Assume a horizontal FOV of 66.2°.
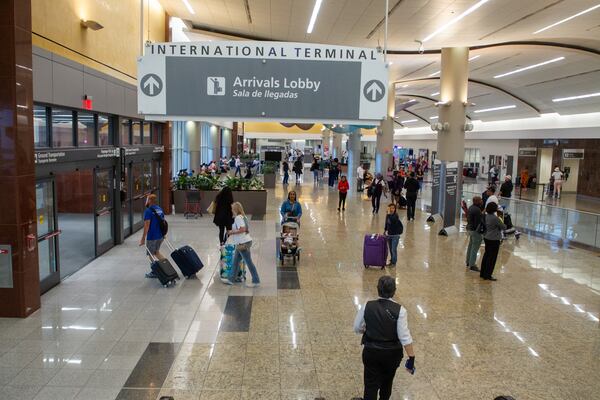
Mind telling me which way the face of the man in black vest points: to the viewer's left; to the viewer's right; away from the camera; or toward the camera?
away from the camera

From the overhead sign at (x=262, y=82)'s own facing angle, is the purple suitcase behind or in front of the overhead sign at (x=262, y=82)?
behind

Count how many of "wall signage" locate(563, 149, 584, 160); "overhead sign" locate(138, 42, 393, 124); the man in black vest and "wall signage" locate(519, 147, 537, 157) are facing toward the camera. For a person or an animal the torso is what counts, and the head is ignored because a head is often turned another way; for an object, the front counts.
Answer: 3

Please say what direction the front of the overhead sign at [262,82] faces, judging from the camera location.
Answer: facing the viewer

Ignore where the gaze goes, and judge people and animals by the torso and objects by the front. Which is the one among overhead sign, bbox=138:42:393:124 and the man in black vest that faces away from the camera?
the man in black vest

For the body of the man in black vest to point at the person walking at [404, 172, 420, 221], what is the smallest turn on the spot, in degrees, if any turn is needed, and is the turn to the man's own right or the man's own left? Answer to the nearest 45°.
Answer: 0° — they already face them

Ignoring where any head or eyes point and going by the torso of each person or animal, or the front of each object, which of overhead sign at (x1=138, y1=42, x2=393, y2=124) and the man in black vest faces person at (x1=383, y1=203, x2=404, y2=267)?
the man in black vest

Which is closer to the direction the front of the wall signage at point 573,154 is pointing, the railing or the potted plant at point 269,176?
the railing

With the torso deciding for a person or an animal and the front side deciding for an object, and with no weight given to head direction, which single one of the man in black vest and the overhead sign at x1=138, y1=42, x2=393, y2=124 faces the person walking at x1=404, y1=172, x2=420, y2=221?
the man in black vest

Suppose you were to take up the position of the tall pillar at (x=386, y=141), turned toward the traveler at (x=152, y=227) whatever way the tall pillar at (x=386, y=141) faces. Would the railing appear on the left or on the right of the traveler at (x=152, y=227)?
left

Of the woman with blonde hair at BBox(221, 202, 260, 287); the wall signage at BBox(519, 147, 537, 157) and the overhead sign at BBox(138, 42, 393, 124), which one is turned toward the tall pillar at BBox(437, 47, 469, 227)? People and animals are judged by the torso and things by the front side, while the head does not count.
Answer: the wall signage

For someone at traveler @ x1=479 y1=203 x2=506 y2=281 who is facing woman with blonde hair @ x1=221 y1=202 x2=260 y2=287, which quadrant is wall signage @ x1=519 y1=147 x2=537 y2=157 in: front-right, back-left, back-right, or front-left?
back-right

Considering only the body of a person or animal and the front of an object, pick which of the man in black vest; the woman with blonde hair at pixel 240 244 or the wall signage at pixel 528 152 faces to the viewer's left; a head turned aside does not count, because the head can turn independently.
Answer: the woman with blonde hair

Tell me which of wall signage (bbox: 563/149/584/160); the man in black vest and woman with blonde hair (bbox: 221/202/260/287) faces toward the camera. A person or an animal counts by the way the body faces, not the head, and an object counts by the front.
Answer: the wall signage

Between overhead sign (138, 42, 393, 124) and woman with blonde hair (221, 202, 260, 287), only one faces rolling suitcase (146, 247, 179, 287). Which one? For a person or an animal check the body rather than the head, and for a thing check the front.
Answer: the woman with blonde hair

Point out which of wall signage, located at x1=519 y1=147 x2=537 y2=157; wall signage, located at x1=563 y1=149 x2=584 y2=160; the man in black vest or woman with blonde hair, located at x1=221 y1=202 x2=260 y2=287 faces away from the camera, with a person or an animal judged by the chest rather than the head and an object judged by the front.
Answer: the man in black vest

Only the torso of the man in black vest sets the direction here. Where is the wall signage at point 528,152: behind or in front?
in front
